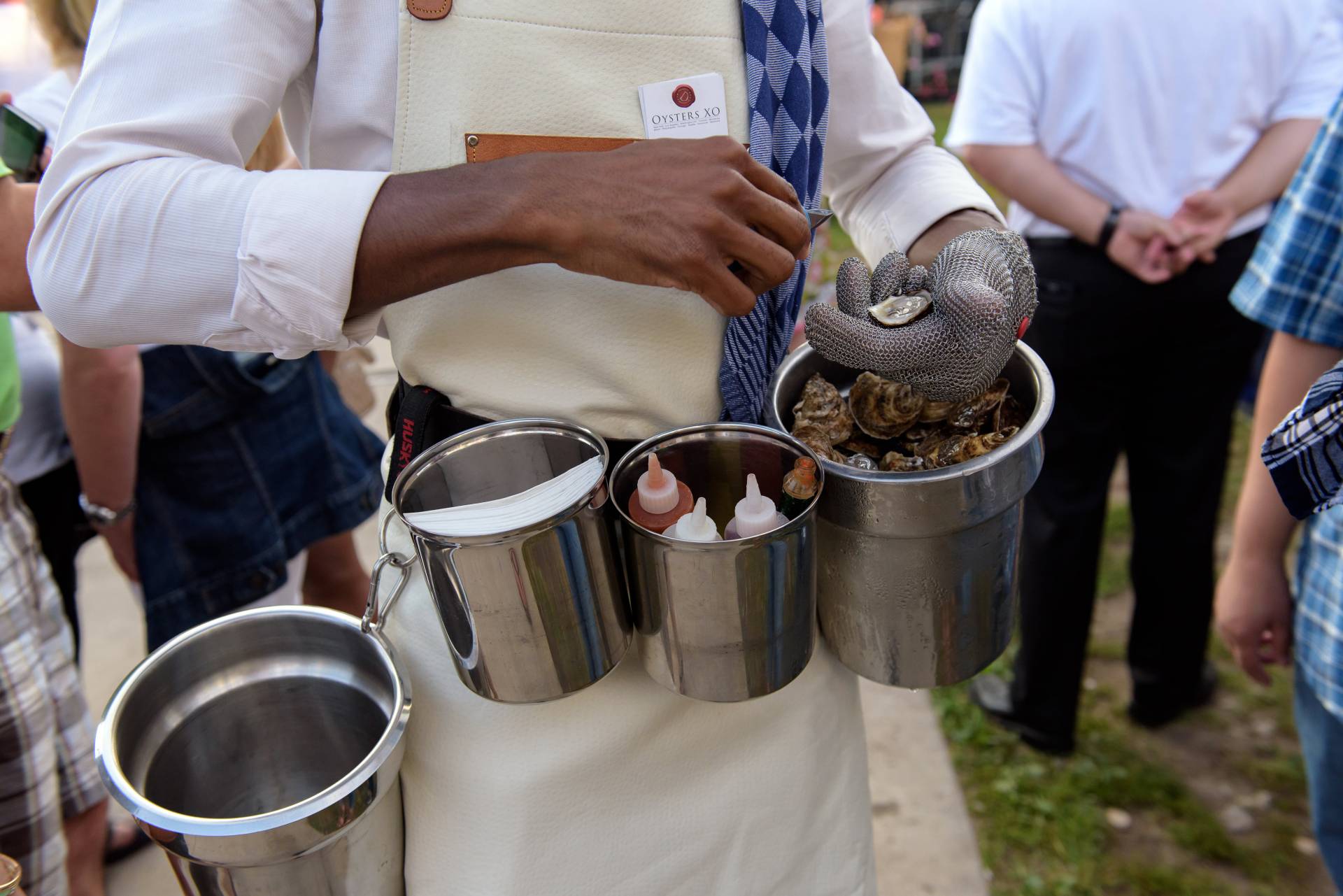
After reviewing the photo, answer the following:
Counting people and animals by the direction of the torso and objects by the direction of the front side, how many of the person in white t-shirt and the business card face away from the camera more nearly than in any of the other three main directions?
1

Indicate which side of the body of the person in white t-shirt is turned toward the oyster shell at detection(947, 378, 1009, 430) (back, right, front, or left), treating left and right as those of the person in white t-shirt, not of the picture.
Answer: back

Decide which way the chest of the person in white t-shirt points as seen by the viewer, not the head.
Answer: away from the camera

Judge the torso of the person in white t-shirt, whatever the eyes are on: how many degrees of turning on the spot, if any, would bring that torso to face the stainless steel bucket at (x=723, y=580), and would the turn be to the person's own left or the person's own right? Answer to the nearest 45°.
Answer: approximately 180°

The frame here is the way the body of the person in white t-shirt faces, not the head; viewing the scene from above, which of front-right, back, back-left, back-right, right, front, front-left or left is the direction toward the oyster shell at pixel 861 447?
back

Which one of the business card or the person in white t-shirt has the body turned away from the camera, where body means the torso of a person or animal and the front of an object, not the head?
the person in white t-shirt

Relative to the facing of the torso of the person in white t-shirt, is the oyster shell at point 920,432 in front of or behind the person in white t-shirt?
behind

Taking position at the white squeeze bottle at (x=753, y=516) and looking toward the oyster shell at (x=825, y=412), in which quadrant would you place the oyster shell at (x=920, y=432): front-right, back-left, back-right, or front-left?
front-right

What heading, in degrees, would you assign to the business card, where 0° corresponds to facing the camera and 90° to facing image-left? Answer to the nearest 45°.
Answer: approximately 0°

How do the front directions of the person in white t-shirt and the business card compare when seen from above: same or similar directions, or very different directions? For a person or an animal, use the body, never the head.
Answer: very different directions
